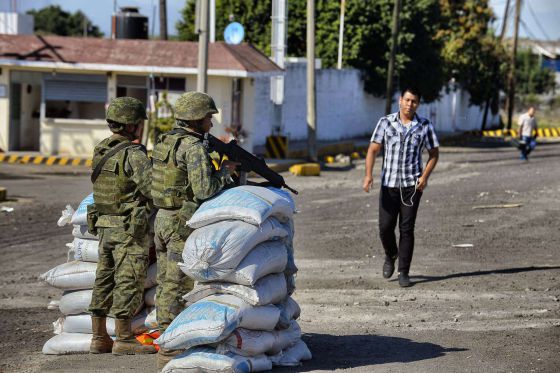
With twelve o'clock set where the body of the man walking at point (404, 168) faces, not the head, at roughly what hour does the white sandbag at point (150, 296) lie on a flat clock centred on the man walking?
The white sandbag is roughly at 1 o'clock from the man walking.

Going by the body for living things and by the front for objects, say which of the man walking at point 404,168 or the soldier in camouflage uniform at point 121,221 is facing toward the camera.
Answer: the man walking

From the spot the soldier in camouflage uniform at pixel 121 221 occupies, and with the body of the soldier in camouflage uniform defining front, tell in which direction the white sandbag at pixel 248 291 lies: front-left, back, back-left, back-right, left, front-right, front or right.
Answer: right

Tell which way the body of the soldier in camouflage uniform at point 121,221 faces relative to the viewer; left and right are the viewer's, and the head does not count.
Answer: facing away from the viewer and to the right of the viewer

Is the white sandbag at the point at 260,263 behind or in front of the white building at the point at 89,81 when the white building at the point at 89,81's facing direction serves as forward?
in front

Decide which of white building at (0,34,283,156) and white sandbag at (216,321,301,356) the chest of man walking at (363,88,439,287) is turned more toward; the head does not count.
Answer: the white sandbag

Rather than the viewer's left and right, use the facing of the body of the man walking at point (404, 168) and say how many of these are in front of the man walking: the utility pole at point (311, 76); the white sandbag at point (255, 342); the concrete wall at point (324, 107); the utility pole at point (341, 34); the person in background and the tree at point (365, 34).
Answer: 1

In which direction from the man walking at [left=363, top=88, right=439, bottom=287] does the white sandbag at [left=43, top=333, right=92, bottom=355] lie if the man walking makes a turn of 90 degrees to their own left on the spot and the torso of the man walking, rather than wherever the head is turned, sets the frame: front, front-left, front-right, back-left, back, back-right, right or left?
back-right

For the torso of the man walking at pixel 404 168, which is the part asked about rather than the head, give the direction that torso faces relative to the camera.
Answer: toward the camera

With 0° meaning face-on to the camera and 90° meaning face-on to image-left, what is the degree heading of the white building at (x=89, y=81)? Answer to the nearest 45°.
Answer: approximately 0°

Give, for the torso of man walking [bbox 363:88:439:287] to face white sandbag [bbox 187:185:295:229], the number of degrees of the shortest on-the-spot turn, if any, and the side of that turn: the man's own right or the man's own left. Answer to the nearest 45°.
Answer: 0° — they already face it

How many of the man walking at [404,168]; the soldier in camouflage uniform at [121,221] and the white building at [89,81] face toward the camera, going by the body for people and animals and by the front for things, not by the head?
2

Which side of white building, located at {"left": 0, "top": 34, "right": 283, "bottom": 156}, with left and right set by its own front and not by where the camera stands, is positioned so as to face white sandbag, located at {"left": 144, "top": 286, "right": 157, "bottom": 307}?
front

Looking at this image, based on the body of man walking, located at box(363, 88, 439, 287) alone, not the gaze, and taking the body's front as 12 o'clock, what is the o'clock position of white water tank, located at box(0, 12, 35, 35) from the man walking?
The white water tank is roughly at 5 o'clock from the man walking.

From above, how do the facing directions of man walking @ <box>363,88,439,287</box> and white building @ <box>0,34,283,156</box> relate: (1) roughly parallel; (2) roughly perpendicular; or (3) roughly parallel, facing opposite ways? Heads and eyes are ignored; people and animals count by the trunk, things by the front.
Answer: roughly parallel

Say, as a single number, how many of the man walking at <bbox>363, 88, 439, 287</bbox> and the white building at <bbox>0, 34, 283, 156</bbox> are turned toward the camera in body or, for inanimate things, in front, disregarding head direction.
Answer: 2

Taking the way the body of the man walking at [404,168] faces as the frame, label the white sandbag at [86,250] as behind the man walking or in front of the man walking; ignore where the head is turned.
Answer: in front
